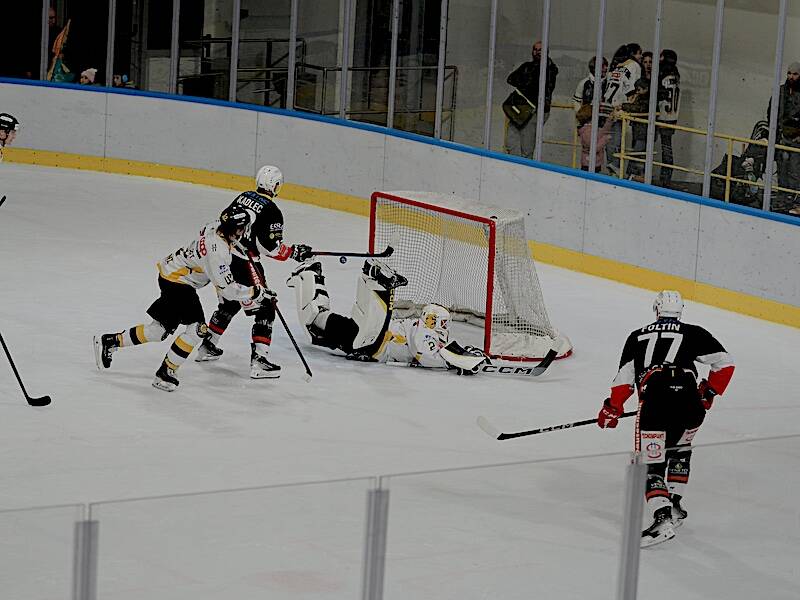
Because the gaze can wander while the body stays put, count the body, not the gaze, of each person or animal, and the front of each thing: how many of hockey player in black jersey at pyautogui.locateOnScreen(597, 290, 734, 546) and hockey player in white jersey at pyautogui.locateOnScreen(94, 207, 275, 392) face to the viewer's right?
1

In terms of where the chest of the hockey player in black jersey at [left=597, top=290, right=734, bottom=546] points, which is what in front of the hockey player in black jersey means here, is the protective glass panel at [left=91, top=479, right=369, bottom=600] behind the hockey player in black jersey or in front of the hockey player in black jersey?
behind

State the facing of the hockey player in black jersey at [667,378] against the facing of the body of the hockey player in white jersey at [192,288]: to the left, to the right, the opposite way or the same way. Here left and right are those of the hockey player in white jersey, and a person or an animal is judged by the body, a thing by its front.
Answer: to the left

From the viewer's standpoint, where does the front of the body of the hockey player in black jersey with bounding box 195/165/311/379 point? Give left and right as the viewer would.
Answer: facing away from the viewer and to the right of the viewer

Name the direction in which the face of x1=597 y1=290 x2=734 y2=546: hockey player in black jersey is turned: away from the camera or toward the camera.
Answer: away from the camera

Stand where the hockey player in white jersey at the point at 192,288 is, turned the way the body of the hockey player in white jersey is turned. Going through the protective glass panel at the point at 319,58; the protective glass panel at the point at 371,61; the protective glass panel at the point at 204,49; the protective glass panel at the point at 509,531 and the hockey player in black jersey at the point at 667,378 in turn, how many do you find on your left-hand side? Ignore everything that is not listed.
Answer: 3

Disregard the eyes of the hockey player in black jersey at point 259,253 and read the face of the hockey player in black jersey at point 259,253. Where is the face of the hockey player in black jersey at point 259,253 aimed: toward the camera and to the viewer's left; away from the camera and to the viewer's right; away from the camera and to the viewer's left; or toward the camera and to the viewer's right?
away from the camera and to the viewer's right

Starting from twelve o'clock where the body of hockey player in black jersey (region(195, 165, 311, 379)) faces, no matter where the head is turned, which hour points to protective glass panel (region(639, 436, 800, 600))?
The protective glass panel is roughly at 4 o'clock from the hockey player in black jersey.

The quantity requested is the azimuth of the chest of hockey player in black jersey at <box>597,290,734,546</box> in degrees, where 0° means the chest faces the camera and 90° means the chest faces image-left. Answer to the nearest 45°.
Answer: approximately 180°

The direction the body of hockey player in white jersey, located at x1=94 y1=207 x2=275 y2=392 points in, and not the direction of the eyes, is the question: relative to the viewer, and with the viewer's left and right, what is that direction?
facing to the right of the viewer

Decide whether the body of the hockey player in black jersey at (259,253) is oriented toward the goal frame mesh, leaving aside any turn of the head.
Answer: yes

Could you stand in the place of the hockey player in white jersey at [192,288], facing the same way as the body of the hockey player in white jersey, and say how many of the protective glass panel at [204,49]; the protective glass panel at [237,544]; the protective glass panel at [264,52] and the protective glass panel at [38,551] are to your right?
2

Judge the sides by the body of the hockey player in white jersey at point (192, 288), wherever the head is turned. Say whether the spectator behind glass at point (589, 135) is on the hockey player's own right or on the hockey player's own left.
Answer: on the hockey player's own left

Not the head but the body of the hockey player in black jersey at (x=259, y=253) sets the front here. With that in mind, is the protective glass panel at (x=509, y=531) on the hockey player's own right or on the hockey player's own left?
on the hockey player's own right
